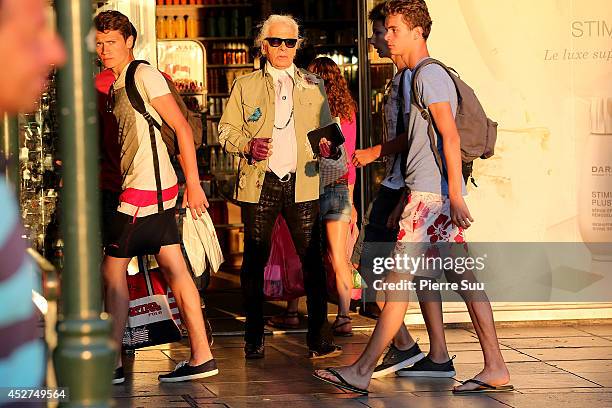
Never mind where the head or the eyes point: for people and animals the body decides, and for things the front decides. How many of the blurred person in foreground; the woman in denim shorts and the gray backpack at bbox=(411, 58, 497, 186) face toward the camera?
0

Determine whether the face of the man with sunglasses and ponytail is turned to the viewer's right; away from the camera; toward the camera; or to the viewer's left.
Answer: toward the camera

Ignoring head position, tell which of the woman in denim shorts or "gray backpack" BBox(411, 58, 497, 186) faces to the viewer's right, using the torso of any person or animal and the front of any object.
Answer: the gray backpack

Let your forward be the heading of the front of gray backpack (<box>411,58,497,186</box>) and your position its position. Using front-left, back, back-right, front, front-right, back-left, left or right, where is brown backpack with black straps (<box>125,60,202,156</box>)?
back

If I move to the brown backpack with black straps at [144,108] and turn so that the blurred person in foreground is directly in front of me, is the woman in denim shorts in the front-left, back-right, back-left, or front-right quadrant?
back-left

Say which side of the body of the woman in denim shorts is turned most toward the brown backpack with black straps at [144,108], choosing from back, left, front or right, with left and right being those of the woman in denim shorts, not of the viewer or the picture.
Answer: left

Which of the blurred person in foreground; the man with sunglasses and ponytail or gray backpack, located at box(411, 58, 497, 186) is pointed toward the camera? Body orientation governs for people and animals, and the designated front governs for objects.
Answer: the man with sunglasses and ponytail

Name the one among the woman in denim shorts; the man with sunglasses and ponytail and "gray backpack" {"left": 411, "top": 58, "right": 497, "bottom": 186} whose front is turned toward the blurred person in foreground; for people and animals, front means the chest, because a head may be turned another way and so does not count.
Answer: the man with sunglasses and ponytail

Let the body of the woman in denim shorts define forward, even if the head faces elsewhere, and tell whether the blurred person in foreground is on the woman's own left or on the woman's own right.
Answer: on the woman's own left

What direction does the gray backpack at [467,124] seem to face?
to the viewer's right

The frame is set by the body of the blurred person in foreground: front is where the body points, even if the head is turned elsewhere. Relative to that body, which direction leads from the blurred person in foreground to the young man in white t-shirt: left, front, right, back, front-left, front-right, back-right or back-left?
left

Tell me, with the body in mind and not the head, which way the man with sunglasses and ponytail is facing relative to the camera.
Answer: toward the camera

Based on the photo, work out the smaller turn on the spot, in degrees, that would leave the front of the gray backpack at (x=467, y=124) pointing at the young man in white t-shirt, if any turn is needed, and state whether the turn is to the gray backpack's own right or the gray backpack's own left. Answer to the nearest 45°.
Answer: approximately 180°

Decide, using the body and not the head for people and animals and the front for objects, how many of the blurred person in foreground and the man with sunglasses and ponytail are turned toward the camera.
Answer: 1

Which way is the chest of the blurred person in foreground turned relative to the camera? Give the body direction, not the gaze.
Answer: to the viewer's right

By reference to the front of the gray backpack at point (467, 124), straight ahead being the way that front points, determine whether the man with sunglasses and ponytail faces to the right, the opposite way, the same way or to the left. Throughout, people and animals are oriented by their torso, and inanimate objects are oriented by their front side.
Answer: to the right
